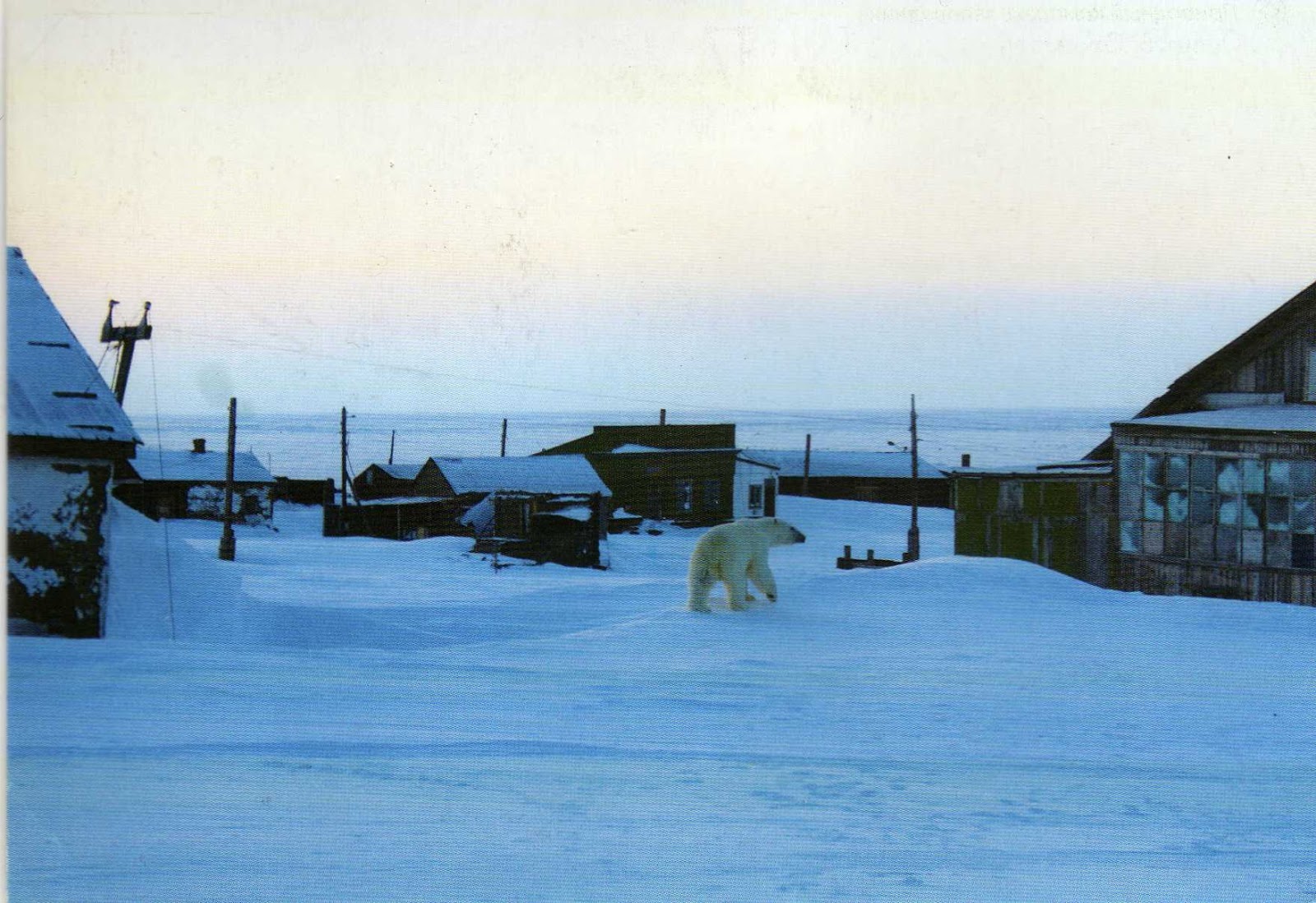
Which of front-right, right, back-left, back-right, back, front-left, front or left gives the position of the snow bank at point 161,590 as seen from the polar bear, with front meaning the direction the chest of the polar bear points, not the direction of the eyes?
back

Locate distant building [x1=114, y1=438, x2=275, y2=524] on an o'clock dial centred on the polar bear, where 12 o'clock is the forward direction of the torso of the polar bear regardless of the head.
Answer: The distant building is roughly at 8 o'clock from the polar bear.

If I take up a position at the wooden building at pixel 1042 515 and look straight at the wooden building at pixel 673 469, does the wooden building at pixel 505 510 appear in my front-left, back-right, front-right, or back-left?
front-left

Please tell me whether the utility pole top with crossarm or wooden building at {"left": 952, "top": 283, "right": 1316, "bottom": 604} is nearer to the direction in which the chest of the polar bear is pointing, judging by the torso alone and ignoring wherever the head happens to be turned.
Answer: the wooden building

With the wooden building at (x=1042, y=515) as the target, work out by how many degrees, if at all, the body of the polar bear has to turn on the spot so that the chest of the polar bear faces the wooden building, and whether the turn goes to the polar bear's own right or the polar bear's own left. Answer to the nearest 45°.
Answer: approximately 45° to the polar bear's own left

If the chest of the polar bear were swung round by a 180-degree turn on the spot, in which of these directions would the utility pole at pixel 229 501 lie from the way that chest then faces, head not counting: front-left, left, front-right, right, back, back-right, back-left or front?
front-right

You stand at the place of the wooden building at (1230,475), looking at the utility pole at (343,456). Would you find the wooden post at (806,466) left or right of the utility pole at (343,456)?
right

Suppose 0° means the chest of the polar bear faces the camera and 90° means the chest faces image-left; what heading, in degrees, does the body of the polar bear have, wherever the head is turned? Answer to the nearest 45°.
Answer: approximately 270°

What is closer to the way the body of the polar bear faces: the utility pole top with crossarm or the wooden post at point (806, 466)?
the wooden post

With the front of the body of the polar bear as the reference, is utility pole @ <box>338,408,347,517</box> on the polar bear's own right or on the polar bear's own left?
on the polar bear's own left

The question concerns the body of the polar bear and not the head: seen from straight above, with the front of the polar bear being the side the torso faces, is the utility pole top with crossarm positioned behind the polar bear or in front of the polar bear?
behind

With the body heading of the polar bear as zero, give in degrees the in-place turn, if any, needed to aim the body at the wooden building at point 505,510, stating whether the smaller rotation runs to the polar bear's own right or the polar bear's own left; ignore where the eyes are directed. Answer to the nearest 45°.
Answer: approximately 90° to the polar bear's own left

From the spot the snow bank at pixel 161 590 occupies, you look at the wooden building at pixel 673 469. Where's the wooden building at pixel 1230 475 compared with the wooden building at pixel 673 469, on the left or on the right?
right
